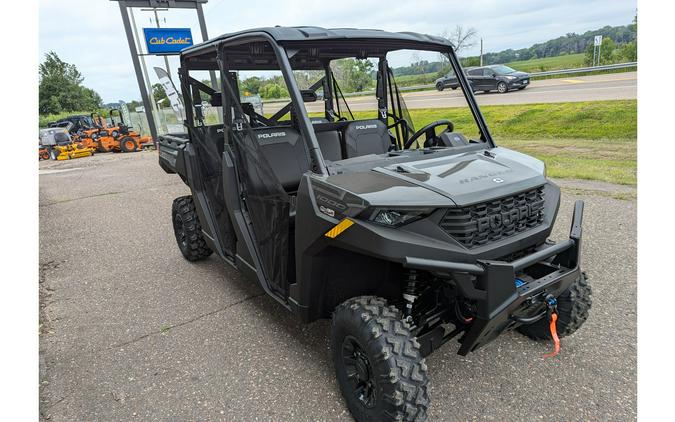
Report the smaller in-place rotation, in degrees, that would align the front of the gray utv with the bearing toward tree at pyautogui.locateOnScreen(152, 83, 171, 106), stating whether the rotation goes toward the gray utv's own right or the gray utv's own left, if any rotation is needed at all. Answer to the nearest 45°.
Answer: approximately 180°

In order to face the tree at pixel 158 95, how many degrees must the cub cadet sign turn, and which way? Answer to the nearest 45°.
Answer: approximately 180°

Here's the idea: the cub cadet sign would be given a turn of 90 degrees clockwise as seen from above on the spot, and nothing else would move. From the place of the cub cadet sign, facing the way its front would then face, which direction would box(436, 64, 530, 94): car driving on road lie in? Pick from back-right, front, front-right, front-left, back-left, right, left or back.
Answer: back

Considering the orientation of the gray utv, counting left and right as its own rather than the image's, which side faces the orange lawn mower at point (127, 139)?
back

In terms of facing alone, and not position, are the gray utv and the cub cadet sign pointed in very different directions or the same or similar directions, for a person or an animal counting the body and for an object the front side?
same or similar directions

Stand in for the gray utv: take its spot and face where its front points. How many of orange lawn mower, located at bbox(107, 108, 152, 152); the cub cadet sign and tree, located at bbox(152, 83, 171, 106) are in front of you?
0

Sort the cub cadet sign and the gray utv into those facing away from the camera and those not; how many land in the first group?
0

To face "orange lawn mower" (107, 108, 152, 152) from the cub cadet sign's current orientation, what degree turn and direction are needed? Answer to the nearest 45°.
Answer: approximately 135° to its right

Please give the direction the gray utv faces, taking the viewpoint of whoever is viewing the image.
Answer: facing the viewer and to the right of the viewer

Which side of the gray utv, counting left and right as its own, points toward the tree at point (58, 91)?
back

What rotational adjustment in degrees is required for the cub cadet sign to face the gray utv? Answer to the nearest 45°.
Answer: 0° — it already faces it

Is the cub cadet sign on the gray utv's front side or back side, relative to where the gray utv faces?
on the back side

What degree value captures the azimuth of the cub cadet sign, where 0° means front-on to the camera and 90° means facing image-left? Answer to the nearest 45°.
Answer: approximately 0°
